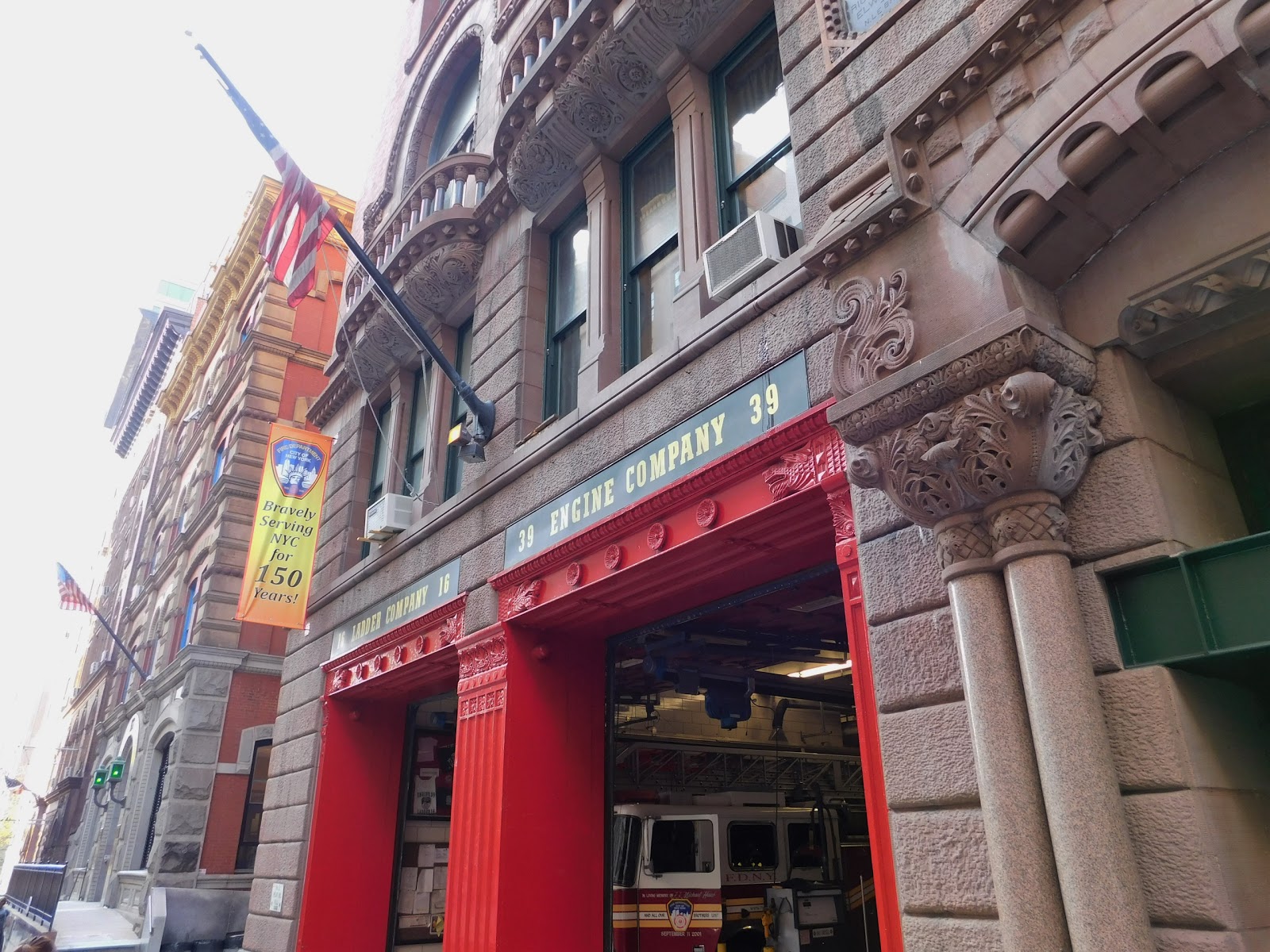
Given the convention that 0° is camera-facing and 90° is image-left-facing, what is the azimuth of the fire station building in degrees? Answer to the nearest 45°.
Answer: approximately 45°

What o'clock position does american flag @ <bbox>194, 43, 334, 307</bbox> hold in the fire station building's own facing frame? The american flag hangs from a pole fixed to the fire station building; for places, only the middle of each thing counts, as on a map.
The american flag is roughly at 2 o'clock from the fire station building.

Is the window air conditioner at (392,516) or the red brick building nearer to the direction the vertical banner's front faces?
the window air conditioner

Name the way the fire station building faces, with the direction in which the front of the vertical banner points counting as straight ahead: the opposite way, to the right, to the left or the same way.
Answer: to the right

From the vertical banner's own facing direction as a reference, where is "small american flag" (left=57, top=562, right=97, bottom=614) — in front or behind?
behind

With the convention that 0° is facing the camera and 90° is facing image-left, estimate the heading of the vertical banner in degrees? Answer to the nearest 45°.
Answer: approximately 0°

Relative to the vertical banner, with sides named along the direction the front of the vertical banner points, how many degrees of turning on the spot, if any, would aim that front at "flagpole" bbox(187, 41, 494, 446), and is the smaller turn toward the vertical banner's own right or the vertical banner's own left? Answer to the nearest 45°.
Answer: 0° — it already faces it
